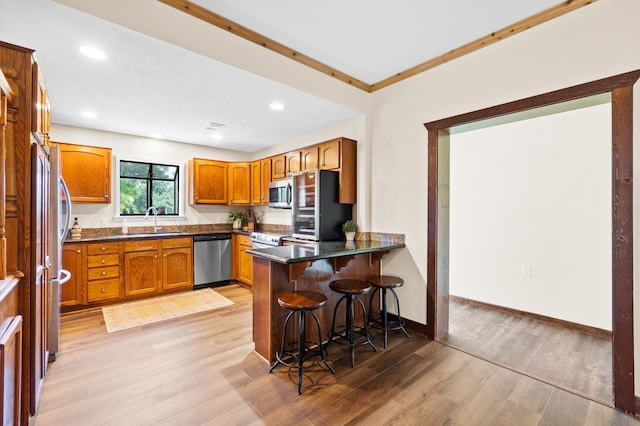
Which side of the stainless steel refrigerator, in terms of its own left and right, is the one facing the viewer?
right

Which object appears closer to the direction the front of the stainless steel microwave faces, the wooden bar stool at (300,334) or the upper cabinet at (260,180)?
the wooden bar stool

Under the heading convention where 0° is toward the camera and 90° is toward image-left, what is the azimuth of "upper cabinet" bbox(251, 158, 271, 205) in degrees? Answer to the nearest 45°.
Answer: approximately 45°

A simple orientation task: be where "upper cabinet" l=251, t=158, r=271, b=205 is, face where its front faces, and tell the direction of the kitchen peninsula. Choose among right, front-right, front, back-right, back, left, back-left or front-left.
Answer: front-left

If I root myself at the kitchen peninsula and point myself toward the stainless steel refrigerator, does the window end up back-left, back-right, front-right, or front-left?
front-right

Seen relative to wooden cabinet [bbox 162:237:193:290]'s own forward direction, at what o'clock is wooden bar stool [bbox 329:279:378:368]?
The wooden bar stool is roughly at 11 o'clock from the wooden cabinet.

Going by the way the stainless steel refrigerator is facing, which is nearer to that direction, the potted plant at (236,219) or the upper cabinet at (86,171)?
the potted plant

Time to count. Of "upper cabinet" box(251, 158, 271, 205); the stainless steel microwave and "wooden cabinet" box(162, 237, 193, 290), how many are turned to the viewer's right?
0

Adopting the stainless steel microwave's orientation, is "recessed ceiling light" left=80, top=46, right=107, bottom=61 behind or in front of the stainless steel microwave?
in front

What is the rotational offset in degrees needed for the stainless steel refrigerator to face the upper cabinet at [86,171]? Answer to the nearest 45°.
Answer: approximately 90° to its left

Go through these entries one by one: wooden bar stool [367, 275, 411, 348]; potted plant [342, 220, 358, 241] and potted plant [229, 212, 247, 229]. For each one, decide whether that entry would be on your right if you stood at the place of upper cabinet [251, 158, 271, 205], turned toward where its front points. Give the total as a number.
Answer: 1

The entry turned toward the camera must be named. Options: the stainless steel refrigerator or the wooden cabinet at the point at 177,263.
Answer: the wooden cabinet

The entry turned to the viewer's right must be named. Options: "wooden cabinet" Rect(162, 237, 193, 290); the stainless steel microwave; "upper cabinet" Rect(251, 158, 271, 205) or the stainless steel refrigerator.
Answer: the stainless steel refrigerator

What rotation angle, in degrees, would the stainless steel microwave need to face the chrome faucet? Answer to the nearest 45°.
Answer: approximately 45° to its right

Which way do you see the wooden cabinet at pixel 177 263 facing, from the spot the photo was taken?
facing the viewer

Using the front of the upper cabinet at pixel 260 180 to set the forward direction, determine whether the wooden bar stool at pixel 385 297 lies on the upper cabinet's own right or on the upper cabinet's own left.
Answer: on the upper cabinet's own left

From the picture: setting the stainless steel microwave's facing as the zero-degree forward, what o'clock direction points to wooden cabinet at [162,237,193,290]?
The wooden cabinet is roughly at 2 o'clock from the stainless steel microwave.
